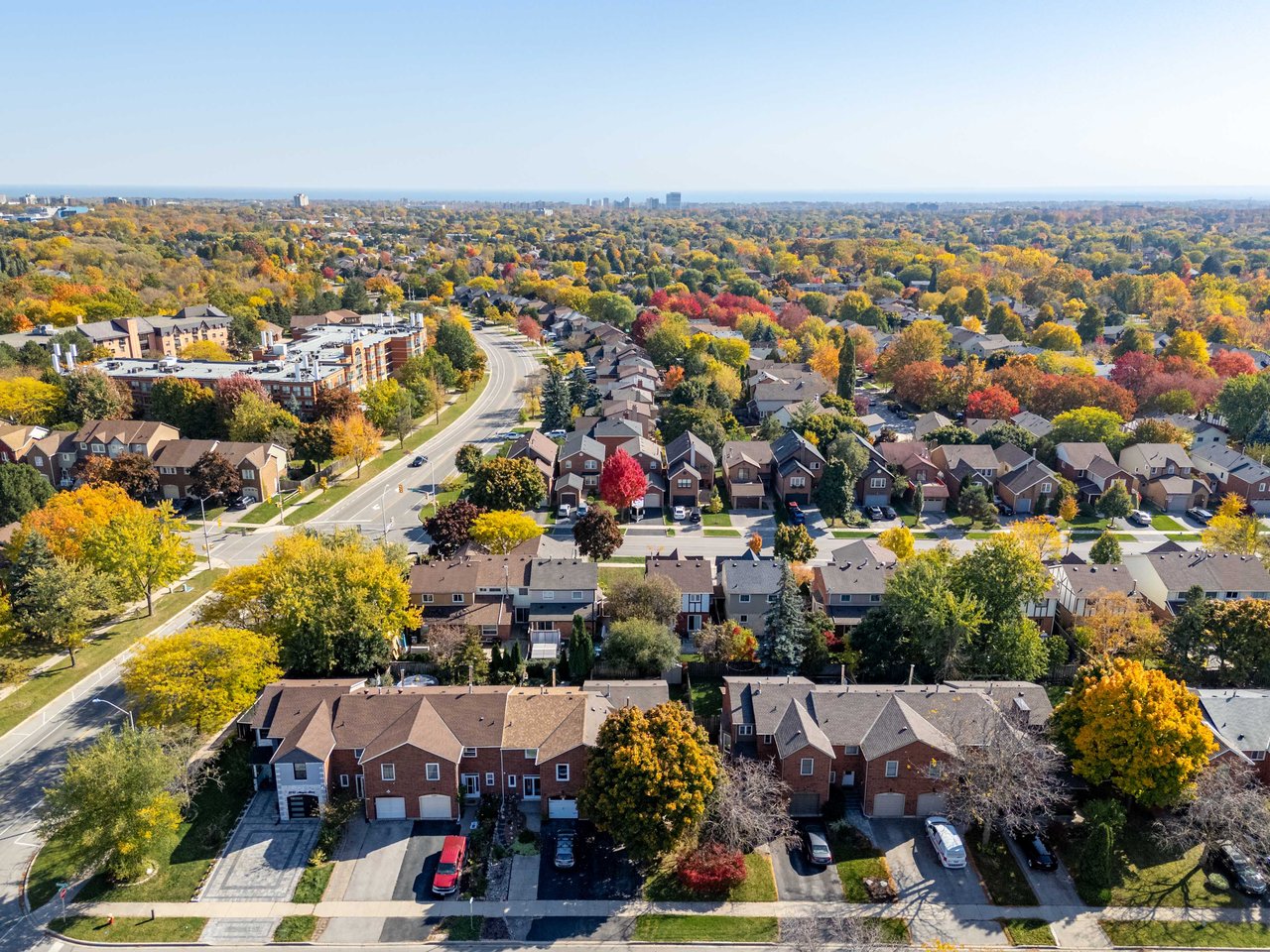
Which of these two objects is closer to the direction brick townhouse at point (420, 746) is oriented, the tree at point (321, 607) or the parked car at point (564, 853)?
the parked car

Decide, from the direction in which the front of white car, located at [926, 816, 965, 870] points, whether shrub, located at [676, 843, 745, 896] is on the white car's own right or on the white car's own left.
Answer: on the white car's own left

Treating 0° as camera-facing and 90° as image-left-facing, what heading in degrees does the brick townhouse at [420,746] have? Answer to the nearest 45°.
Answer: approximately 0°

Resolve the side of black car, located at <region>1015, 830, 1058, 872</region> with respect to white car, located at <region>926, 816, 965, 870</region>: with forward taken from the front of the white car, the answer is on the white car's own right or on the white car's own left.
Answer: on the white car's own right

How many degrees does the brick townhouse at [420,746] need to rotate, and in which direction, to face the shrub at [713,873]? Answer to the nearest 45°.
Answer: approximately 45° to its left

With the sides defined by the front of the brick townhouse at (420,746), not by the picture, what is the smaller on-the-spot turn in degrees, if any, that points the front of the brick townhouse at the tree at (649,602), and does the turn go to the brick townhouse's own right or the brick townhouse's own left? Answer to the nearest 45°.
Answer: approximately 135° to the brick townhouse's own left

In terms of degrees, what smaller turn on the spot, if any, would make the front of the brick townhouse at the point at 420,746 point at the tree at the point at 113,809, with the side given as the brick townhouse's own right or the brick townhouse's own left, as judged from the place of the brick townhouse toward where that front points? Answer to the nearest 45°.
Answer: approximately 90° to the brick townhouse's own right

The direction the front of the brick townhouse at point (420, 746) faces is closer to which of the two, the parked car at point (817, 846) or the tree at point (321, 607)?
the parked car

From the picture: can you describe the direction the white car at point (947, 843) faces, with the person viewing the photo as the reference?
facing away from the viewer and to the left of the viewer
